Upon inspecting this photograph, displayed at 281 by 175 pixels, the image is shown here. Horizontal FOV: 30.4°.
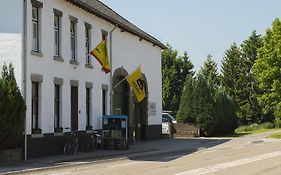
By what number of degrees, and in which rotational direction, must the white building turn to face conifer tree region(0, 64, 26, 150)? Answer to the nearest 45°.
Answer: approximately 45° to its right

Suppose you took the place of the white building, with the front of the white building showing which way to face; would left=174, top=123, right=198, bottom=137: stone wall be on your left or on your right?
on your left

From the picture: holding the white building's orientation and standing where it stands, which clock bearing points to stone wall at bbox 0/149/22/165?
The stone wall is roughly at 2 o'clock from the white building.

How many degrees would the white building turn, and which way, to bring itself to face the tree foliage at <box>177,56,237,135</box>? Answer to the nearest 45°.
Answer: approximately 90° to its left

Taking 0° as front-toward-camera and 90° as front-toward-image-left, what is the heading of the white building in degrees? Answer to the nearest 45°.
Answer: approximately 315°
